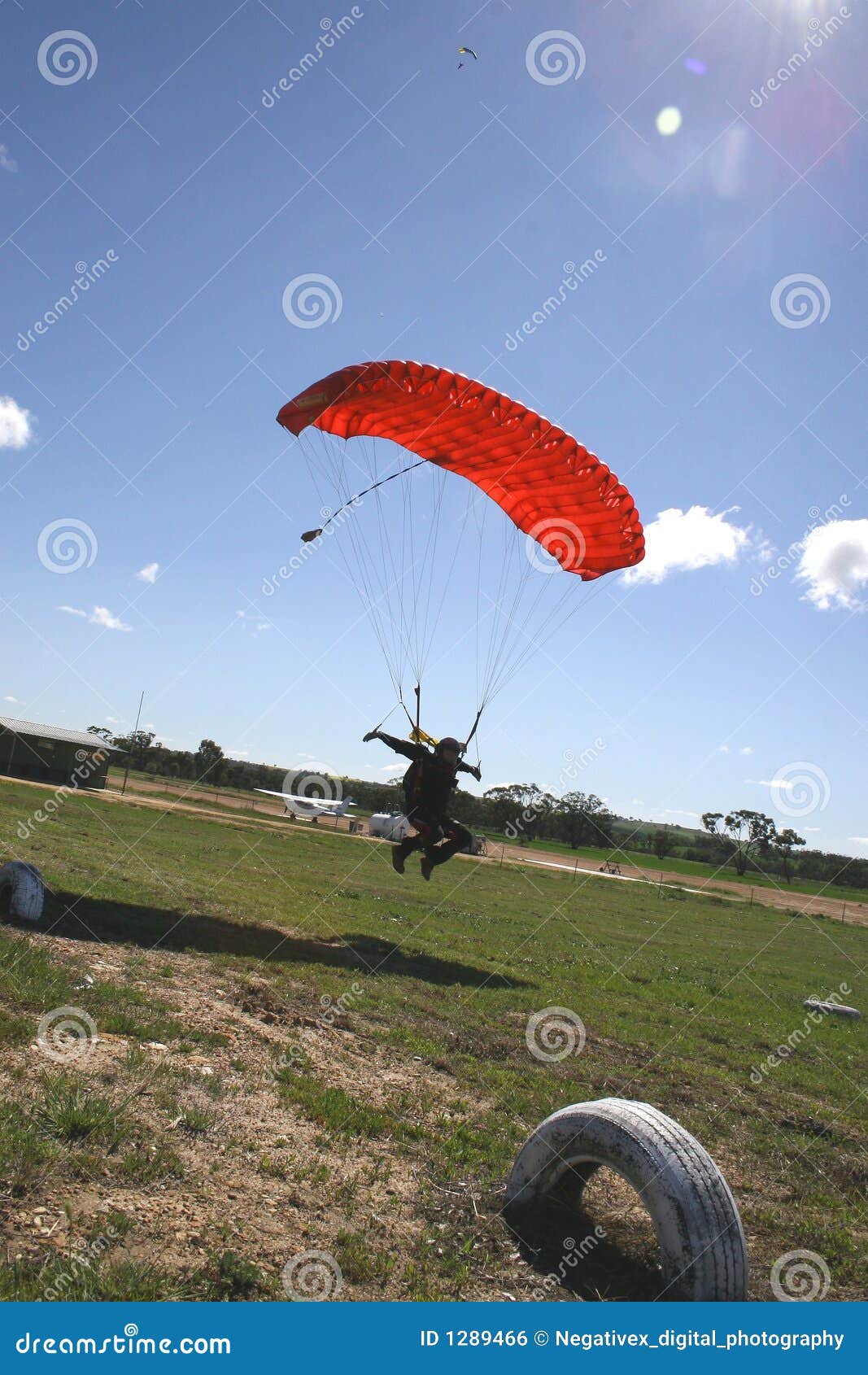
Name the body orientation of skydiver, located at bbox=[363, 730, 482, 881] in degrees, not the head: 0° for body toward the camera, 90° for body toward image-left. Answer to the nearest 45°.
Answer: approximately 315°

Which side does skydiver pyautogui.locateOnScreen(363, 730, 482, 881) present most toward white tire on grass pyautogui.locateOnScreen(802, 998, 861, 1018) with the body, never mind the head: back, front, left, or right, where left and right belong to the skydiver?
front

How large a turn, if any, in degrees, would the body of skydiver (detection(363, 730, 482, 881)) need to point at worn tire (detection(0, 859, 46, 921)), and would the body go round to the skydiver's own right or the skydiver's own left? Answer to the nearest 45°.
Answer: approximately 90° to the skydiver's own right

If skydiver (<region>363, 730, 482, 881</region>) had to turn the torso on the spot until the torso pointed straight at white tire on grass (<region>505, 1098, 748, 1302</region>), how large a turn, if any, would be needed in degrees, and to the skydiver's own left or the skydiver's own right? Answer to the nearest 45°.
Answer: approximately 45° to the skydiver's own right

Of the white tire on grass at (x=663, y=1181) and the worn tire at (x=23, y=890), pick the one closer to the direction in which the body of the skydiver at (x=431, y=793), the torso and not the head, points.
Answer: the white tire on grass
